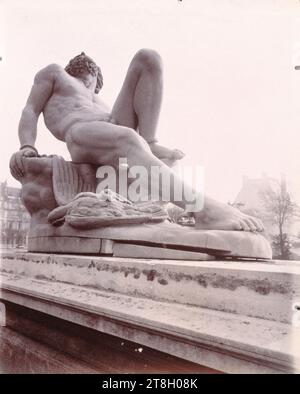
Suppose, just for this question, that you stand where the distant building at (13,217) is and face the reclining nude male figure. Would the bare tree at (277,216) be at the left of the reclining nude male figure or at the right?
left

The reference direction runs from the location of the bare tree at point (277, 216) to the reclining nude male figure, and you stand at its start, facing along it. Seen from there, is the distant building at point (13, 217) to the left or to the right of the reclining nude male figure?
right

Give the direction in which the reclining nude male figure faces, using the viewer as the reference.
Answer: facing the viewer and to the right of the viewer

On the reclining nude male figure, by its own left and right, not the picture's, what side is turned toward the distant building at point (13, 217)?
back

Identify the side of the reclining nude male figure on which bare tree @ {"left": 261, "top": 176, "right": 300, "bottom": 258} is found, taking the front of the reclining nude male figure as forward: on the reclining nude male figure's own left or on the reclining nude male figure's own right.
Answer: on the reclining nude male figure's own left
